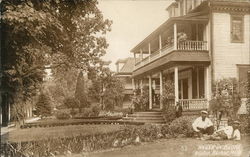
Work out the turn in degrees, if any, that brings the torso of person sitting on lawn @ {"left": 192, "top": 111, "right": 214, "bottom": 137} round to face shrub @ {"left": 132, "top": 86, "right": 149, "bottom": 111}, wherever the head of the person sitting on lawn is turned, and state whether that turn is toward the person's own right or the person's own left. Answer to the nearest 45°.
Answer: approximately 180°

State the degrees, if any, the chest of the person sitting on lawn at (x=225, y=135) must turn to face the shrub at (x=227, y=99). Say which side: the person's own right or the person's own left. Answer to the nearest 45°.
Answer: approximately 135° to the person's own right

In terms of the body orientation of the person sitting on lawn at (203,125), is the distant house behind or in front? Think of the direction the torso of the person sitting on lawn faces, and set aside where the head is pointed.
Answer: behind

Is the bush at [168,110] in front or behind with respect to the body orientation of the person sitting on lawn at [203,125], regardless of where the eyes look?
behind

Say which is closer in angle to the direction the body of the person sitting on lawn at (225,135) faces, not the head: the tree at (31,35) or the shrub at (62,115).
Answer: the tree

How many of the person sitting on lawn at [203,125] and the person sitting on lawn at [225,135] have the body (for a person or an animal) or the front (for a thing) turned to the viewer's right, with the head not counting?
0

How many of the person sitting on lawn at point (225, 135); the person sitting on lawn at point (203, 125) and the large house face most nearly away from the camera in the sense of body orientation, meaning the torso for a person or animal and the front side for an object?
0

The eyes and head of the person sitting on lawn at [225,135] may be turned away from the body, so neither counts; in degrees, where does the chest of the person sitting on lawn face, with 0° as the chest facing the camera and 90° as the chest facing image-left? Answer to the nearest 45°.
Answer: approximately 45°

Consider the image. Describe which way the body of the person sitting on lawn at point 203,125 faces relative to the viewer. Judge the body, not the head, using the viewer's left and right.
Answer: facing the viewer

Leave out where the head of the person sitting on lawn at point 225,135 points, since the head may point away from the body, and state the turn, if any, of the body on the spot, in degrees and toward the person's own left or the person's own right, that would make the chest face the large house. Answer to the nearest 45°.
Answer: approximately 135° to the person's own right

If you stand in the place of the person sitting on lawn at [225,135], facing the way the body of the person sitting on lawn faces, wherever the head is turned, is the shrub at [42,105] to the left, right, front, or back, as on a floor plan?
right

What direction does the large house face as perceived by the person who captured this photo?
facing the viewer and to the left of the viewer

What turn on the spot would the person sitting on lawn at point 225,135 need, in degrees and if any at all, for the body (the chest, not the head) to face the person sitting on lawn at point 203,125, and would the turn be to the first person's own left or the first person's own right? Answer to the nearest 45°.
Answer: approximately 90° to the first person's own right

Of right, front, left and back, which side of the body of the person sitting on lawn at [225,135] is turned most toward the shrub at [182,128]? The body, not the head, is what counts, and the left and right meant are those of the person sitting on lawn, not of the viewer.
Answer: right
